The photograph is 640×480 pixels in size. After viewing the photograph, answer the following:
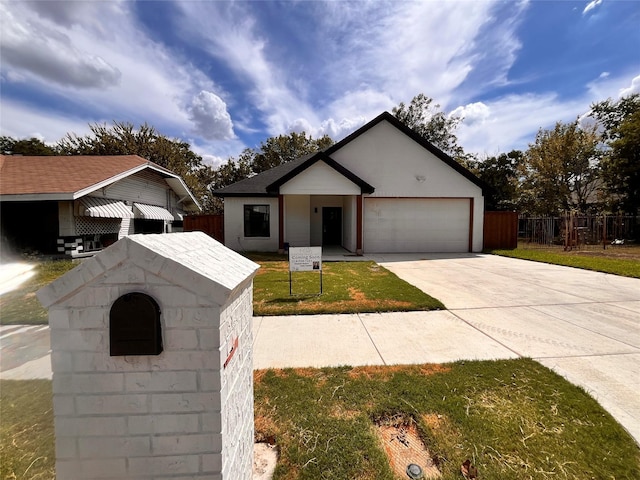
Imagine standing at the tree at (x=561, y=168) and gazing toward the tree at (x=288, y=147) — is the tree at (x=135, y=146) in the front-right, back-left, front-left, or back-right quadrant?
front-left

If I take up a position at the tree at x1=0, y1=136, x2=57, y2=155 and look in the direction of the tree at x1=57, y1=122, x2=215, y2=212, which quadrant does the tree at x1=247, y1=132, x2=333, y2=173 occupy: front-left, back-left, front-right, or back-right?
front-left

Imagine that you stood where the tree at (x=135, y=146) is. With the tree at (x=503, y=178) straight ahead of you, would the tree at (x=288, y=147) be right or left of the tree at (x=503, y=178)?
left

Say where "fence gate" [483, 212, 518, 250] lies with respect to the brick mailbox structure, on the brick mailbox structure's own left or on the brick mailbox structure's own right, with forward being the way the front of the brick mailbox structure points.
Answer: on the brick mailbox structure's own left

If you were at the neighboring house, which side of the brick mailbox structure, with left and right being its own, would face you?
back

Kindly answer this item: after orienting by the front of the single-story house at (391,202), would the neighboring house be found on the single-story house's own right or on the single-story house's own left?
on the single-story house's own right

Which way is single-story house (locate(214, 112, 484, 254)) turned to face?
toward the camera

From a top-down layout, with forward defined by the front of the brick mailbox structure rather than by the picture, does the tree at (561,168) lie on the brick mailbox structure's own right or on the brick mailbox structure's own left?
on the brick mailbox structure's own left

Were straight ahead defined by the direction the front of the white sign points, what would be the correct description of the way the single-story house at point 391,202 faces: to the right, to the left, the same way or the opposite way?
the same way

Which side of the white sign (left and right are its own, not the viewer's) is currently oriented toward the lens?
front

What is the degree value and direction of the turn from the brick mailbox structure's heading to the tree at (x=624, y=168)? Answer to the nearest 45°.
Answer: approximately 90° to its left

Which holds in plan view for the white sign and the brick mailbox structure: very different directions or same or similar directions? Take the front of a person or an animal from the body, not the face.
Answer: same or similar directions

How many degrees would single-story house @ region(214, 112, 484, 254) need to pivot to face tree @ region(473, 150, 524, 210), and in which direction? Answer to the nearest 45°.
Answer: approximately 135° to its left

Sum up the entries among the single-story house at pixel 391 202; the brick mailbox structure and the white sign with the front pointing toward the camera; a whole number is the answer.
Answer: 3

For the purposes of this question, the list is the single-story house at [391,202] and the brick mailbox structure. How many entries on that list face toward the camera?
2

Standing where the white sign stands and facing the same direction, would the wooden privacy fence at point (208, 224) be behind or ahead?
behind

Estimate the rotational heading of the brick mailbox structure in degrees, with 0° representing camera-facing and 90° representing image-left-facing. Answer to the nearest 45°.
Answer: approximately 0°
